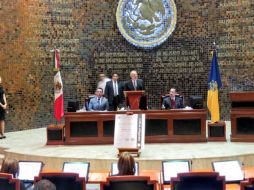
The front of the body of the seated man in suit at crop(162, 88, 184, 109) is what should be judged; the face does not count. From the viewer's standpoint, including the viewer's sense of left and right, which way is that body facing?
facing the viewer

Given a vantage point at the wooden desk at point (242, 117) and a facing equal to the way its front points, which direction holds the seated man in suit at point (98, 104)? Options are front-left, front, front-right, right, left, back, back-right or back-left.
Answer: right

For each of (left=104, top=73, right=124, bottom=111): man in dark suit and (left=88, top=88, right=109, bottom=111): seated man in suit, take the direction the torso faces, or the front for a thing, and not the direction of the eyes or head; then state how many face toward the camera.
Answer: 2

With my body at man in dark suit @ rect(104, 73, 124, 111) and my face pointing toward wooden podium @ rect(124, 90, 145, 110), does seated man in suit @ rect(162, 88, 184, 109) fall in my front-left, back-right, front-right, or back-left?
front-left

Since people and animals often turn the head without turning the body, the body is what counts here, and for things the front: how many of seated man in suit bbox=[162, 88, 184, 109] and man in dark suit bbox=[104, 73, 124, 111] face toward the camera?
2

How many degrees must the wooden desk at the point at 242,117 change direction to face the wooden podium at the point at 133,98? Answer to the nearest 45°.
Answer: approximately 90° to its right

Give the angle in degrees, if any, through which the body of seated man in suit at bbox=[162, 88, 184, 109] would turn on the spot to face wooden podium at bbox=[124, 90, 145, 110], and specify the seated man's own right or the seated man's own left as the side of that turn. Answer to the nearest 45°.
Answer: approximately 45° to the seated man's own right

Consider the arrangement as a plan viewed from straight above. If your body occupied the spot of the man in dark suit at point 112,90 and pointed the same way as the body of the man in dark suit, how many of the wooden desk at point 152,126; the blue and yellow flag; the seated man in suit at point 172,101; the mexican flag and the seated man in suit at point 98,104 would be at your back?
0

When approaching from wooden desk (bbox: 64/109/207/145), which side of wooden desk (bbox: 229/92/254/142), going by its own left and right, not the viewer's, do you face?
right

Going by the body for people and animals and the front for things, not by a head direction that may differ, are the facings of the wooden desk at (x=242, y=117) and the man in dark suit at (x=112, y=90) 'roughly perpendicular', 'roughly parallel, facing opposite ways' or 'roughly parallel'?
roughly parallel

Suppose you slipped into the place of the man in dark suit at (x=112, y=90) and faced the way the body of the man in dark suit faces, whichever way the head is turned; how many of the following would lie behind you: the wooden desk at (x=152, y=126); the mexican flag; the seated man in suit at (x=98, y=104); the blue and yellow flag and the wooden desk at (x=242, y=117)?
0

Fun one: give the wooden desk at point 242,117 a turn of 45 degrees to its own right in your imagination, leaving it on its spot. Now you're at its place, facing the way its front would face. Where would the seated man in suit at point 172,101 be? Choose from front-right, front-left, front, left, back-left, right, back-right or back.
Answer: front-right

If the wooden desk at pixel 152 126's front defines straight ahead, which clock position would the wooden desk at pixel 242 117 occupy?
the wooden desk at pixel 242 117 is roughly at 9 o'clock from the wooden desk at pixel 152 126.

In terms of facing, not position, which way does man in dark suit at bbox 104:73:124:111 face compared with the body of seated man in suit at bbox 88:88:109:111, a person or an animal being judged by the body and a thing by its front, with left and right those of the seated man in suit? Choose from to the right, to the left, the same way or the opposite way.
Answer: the same way

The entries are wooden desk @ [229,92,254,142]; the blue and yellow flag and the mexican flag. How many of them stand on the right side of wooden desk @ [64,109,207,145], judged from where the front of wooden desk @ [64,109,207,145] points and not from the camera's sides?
1

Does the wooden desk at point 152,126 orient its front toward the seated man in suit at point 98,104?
no

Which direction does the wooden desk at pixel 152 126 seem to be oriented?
toward the camera

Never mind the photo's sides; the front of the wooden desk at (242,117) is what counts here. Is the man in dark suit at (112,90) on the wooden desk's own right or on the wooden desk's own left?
on the wooden desk's own right
